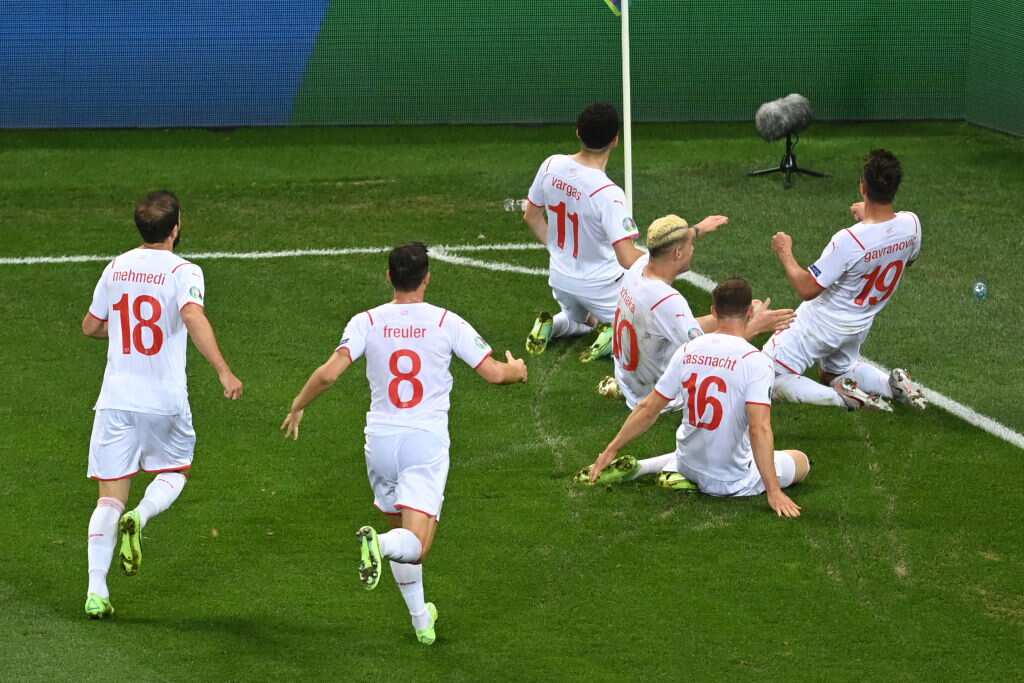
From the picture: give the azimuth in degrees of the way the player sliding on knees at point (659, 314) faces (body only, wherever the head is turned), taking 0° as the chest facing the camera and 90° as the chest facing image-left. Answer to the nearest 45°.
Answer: approximately 225°

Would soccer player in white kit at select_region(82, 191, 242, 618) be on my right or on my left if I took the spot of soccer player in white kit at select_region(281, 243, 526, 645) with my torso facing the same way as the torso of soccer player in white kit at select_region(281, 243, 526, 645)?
on my left

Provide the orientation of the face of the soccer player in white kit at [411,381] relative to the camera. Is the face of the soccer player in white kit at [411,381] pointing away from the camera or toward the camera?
away from the camera

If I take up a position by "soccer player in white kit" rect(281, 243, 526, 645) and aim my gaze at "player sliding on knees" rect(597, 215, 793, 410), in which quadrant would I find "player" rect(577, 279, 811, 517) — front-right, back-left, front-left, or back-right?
front-right

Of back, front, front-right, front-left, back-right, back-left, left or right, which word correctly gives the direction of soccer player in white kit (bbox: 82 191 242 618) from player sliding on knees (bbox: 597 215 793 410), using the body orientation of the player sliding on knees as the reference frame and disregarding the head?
back

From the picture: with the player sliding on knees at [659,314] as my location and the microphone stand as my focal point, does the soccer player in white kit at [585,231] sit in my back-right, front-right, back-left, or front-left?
front-left

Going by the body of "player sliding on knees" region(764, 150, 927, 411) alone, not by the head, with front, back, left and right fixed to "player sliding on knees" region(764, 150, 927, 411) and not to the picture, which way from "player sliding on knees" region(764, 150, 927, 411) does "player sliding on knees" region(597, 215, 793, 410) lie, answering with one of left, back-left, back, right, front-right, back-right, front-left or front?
left

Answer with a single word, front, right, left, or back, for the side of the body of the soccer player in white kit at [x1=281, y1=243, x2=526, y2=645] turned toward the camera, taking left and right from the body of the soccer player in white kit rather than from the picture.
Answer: back

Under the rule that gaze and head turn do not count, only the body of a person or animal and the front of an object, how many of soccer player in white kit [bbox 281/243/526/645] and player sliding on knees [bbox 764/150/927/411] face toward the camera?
0

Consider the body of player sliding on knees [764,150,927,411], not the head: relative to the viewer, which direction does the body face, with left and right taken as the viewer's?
facing away from the viewer and to the left of the viewer

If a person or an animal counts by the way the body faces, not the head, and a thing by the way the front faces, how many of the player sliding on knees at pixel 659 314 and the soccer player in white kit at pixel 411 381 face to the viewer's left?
0
